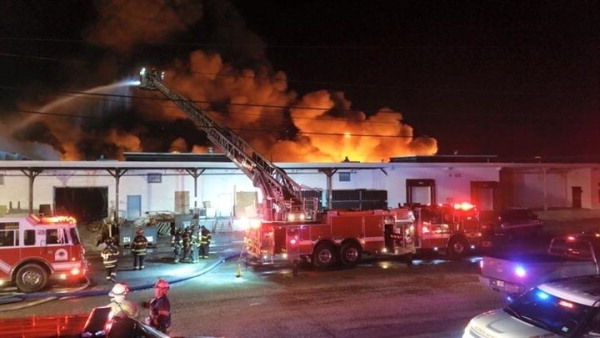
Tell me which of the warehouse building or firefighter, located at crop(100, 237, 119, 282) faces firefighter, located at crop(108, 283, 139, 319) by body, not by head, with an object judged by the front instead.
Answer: the warehouse building

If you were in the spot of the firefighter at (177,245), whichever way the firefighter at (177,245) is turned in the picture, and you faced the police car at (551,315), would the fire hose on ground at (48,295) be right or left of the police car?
right

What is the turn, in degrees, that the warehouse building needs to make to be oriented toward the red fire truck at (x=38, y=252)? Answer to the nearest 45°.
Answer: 0° — it already faces it

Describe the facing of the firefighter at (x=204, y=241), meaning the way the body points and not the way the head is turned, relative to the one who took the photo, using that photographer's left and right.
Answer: facing away from the viewer

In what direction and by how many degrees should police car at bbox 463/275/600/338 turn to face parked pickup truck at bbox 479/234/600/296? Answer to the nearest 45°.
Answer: approximately 135° to its right

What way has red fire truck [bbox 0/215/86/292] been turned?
to the viewer's right

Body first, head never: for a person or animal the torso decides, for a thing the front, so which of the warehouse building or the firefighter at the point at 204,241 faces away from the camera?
the firefighter

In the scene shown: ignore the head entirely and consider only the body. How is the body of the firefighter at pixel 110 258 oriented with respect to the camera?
away from the camera

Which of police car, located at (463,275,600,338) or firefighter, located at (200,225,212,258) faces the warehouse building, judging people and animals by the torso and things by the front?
the firefighter

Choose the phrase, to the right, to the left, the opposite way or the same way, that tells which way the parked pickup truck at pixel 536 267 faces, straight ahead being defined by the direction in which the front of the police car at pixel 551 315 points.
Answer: the opposite way
